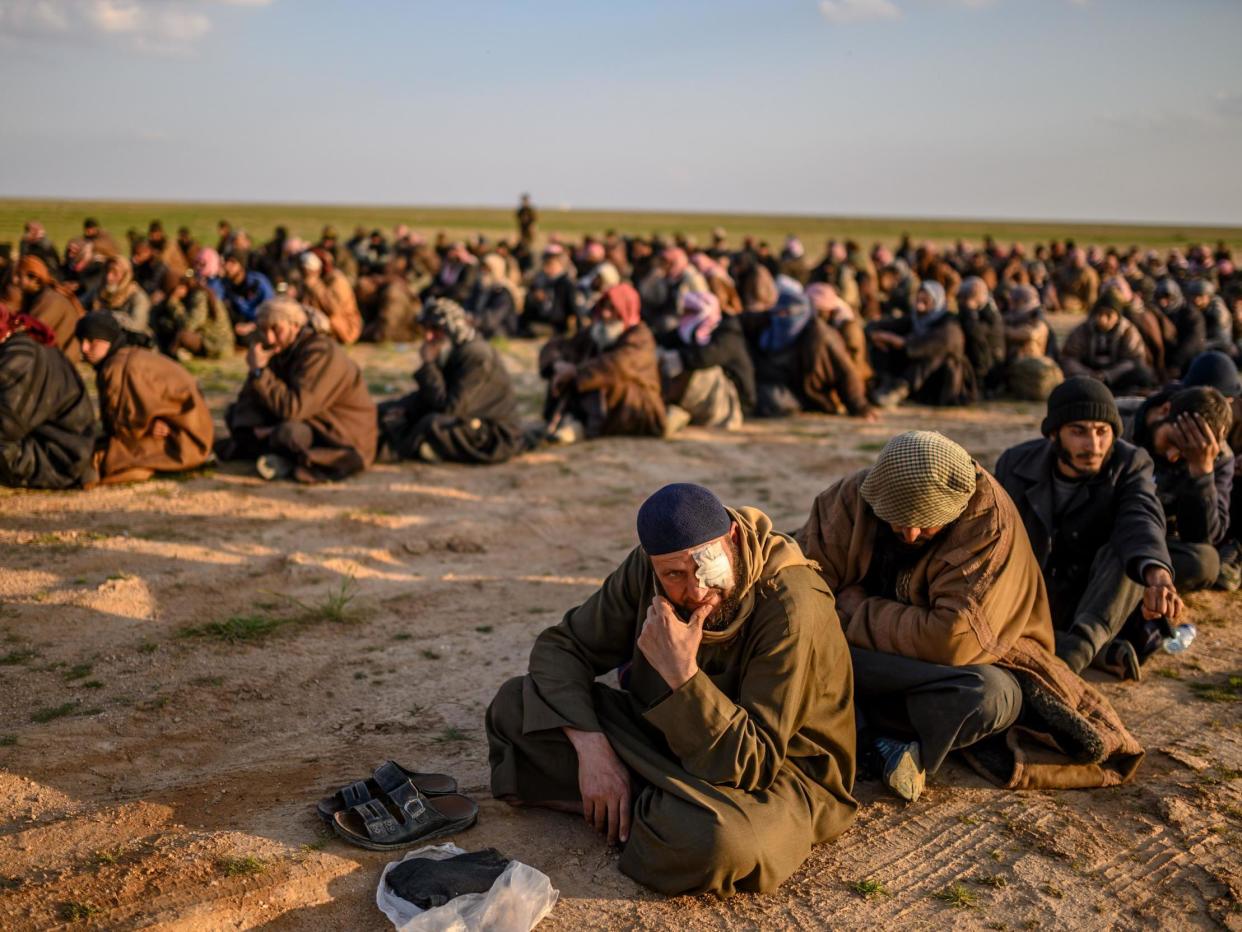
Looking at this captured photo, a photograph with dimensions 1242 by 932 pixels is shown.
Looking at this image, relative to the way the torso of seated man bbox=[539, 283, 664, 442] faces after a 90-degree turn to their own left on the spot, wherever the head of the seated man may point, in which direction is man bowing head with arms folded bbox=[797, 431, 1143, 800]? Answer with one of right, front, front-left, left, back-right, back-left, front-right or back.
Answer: front-right

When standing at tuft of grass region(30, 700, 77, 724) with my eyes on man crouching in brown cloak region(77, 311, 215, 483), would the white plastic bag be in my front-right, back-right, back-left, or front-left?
back-right

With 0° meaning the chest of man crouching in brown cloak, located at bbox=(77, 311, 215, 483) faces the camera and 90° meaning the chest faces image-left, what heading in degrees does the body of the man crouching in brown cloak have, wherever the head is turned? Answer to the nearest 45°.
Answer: approximately 90°

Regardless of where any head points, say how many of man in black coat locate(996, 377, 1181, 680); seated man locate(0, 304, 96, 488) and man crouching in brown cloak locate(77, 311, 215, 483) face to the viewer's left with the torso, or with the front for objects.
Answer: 2

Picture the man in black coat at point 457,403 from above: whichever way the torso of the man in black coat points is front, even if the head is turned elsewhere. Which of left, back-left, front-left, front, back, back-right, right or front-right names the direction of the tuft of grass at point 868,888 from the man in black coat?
left

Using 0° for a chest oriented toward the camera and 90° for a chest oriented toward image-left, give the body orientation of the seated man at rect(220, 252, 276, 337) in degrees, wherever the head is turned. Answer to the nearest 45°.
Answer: approximately 45°

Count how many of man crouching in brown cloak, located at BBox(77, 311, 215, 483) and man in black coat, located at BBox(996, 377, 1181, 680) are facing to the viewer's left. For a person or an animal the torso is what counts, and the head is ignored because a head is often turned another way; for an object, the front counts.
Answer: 1

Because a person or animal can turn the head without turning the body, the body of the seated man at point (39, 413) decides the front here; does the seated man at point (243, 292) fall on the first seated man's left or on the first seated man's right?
on the first seated man's right

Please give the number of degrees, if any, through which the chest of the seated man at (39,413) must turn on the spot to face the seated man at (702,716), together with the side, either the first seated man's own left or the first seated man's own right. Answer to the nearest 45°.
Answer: approximately 90° to the first seated man's own left

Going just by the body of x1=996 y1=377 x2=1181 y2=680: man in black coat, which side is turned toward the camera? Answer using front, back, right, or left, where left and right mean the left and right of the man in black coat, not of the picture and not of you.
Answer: front

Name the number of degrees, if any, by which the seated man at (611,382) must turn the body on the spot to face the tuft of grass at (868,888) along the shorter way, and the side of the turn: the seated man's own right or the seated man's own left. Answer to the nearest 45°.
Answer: approximately 45° to the seated man's own left
